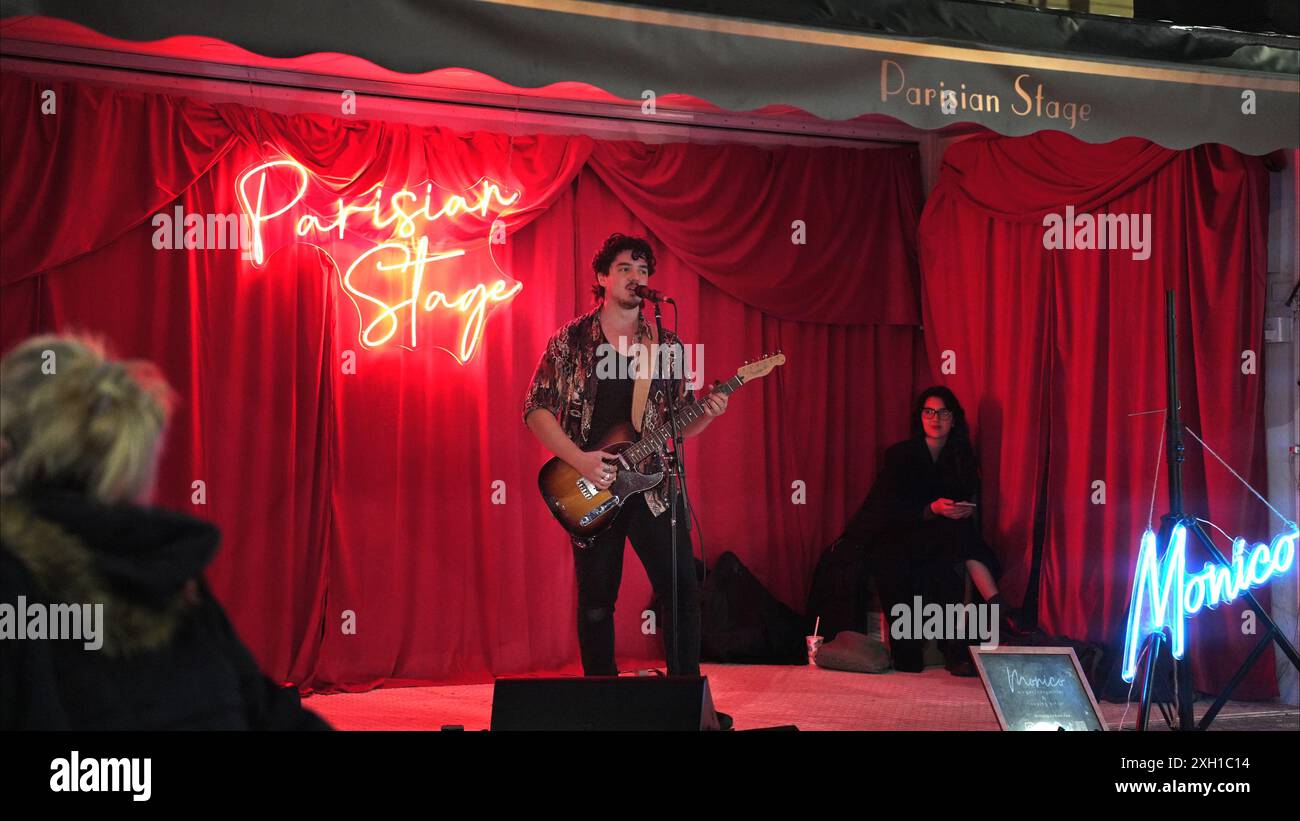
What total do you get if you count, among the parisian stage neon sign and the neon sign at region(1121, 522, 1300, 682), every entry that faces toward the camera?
2

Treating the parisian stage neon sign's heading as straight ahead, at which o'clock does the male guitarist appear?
The male guitarist is roughly at 11 o'clock from the parisian stage neon sign.

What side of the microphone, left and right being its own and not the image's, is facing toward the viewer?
left

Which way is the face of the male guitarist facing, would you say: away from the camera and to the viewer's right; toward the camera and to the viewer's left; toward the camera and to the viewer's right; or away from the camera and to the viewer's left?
toward the camera and to the viewer's right

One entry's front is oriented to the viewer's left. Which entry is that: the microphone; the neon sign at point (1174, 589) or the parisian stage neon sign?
the microphone

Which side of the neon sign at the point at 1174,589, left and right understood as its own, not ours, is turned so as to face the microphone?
right

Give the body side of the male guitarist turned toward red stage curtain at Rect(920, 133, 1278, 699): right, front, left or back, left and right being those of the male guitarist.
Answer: left

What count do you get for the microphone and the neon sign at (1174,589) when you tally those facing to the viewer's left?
1

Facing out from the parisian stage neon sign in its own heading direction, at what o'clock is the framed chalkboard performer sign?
The framed chalkboard performer sign is roughly at 11 o'clock from the parisian stage neon sign.

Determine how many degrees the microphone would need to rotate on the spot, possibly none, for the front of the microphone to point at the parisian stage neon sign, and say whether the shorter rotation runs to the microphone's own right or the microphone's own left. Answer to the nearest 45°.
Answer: approximately 45° to the microphone's own right

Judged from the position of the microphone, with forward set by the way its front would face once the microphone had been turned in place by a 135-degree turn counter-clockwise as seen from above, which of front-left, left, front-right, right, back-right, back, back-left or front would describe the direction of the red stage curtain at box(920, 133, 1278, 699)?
left

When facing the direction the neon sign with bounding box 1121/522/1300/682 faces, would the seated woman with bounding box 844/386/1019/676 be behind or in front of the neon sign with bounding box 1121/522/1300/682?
behind
